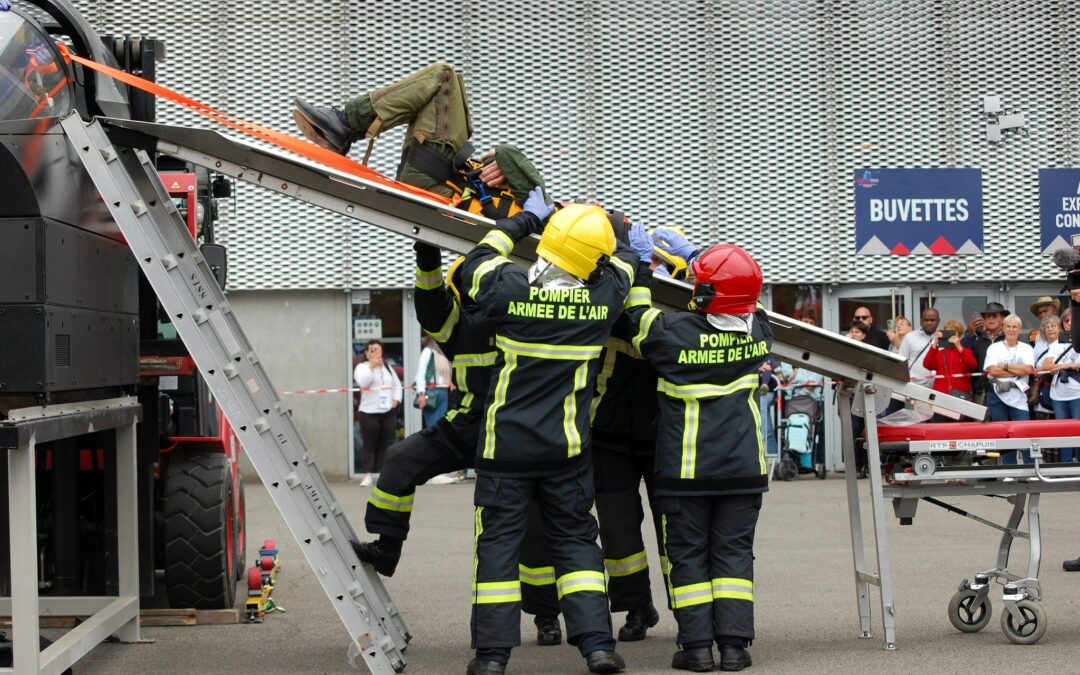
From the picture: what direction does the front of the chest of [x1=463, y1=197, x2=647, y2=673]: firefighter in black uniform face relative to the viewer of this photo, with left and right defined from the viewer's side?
facing away from the viewer

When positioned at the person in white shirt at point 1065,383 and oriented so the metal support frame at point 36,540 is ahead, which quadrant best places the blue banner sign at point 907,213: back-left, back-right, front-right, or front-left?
back-right

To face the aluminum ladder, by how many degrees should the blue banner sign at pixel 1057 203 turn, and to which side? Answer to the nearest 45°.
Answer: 0° — it already faces it

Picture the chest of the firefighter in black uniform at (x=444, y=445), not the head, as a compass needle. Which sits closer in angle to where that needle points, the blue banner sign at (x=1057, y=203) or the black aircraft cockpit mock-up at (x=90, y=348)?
the black aircraft cockpit mock-up

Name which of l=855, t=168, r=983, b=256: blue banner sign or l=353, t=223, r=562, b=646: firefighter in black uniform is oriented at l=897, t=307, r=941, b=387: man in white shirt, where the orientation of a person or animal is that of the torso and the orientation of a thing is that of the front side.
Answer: the blue banner sign

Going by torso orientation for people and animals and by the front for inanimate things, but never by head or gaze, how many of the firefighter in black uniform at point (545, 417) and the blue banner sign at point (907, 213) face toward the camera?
1
